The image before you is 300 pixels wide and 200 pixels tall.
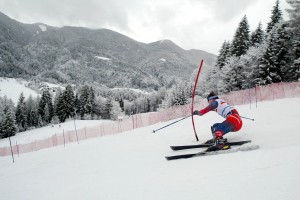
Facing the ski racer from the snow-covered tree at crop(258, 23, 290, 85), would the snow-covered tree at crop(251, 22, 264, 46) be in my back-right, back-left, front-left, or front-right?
back-right

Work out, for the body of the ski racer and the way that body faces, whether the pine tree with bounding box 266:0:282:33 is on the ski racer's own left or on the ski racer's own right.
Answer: on the ski racer's own right

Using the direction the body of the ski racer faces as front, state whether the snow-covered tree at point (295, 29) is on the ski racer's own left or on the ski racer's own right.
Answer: on the ski racer's own right

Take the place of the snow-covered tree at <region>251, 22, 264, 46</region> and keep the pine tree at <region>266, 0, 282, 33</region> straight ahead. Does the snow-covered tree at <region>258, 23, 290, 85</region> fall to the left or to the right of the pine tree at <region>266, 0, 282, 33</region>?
right

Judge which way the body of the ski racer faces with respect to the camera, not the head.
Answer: to the viewer's left

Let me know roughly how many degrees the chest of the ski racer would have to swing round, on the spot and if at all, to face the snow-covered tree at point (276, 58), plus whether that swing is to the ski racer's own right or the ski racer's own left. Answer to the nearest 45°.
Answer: approximately 90° to the ski racer's own right

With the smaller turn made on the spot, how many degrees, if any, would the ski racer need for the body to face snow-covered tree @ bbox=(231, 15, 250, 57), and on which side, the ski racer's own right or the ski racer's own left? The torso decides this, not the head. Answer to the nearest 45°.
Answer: approximately 90° to the ski racer's own right

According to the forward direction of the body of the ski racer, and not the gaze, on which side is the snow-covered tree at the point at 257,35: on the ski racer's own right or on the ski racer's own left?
on the ski racer's own right
